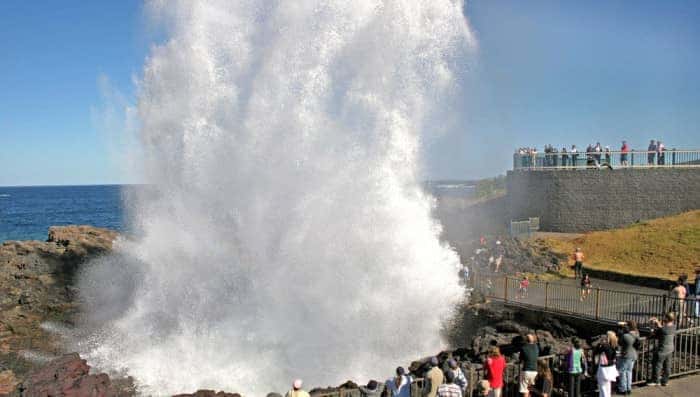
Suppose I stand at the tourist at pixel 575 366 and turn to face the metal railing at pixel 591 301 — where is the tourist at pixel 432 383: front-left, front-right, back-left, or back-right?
back-left

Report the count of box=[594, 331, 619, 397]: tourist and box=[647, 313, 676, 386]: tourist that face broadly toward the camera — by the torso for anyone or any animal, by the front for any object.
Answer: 0

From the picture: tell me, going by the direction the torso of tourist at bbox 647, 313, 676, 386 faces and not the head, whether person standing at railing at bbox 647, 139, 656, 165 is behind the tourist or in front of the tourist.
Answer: in front

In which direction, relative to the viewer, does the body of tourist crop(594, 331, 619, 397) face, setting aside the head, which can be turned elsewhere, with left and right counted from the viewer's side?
facing away from the viewer and to the left of the viewer

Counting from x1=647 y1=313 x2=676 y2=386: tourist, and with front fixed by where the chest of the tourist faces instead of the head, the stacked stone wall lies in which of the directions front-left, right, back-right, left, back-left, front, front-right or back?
front-right

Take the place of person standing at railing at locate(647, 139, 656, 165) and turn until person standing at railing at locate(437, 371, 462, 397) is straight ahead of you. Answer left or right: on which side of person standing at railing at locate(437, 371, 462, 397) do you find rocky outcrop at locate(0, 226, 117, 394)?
right

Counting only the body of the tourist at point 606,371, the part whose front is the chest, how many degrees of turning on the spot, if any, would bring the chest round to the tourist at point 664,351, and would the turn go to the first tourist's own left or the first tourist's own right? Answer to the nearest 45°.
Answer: approximately 90° to the first tourist's own right

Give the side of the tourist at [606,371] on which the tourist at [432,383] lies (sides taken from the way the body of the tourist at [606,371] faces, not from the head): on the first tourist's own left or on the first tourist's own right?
on the first tourist's own left

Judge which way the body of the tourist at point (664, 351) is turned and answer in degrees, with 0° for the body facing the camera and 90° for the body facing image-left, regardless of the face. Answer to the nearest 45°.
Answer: approximately 135°

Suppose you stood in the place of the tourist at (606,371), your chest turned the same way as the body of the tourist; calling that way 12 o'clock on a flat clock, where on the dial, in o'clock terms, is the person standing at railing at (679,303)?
The person standing at railing is roughly at 2 o'clock from the tourist.
